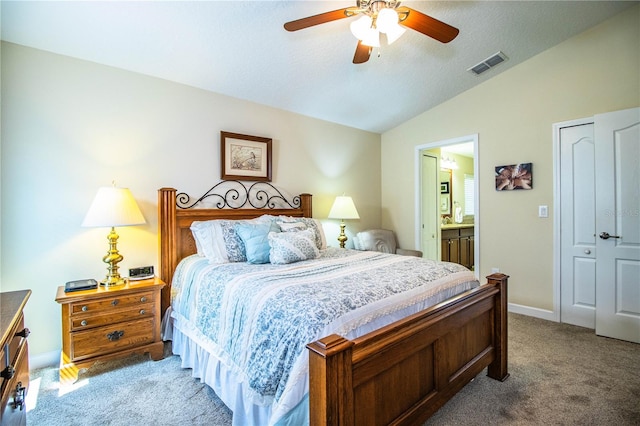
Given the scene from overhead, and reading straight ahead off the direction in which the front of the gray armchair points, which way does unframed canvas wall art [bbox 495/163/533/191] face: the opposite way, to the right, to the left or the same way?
to the right

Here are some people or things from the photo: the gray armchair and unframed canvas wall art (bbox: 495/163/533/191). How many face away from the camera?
0

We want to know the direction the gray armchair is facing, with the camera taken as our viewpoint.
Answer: facing the viewer and to the right of the viewer

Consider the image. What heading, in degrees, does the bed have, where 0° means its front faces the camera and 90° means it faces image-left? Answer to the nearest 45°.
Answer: approximately 315°

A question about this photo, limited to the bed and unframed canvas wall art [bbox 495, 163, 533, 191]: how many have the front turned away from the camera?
0

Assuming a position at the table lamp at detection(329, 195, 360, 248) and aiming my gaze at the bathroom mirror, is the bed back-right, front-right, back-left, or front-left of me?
back-right

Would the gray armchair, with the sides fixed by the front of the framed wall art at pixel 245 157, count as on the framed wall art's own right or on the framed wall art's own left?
on the framed wall art's own left

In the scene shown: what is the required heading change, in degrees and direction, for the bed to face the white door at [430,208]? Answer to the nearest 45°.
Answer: approximately 90° to its left

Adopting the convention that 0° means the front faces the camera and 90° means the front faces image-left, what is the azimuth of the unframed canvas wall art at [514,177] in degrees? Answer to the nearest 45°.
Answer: approximately 45°

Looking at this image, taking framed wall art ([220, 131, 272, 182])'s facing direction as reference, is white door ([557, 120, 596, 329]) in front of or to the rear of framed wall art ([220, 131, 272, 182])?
in front

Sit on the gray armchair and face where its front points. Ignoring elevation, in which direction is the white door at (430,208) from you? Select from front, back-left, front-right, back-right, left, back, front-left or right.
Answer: left

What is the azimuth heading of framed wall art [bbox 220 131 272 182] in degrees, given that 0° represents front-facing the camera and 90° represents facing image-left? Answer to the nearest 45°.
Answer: approximately 315°

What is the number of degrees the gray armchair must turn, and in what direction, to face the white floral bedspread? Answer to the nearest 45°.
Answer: approximately 45° to its right
